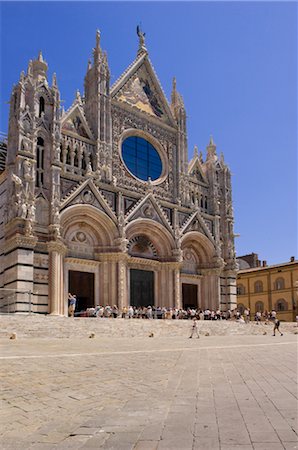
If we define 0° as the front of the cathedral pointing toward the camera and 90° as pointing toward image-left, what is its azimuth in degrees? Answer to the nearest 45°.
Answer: approximately 315°
